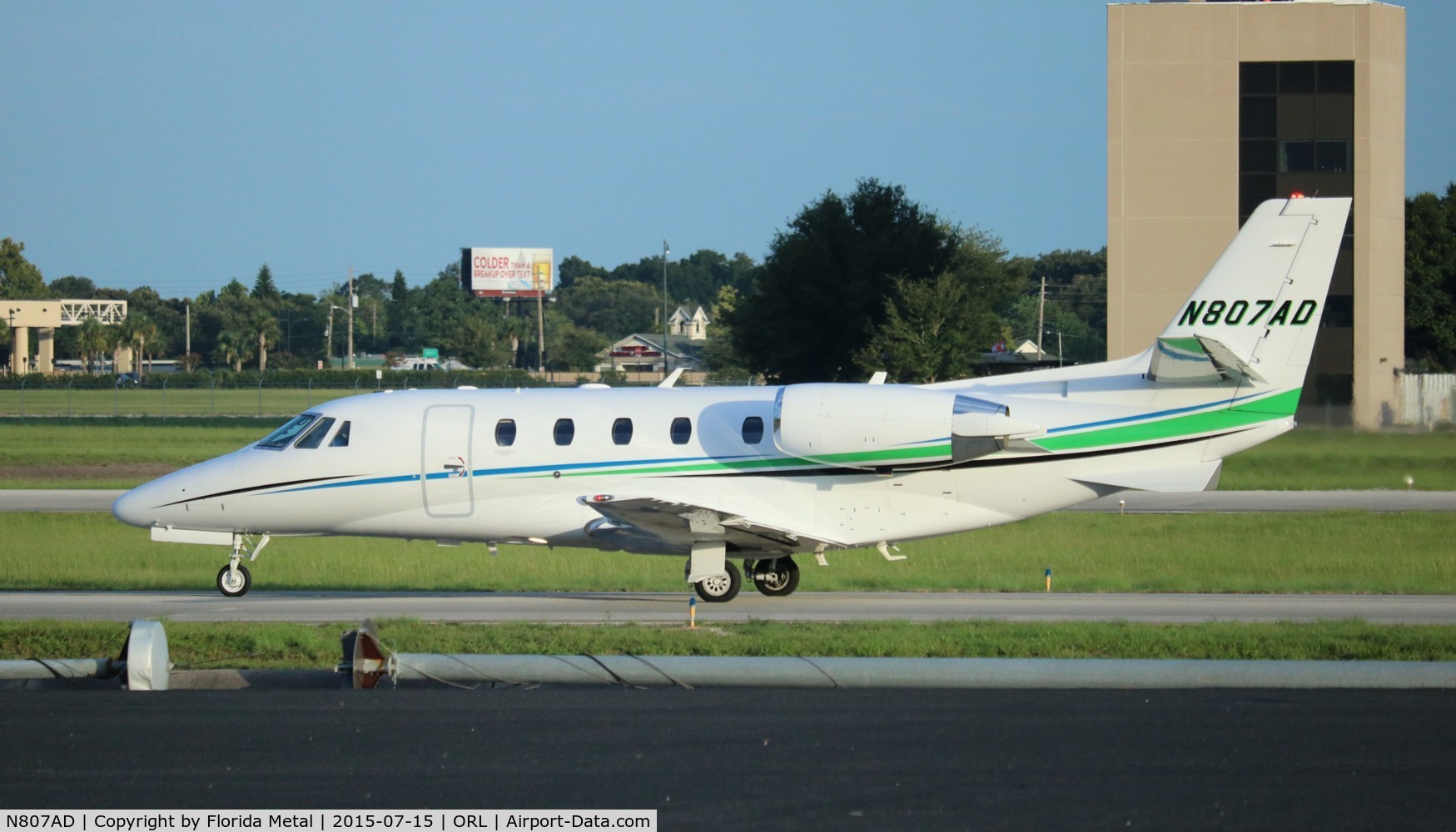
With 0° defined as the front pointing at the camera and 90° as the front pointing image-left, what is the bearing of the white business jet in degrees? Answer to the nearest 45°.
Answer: approximately 90°

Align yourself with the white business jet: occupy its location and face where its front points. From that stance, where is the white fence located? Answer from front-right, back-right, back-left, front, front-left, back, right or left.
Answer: back-right
